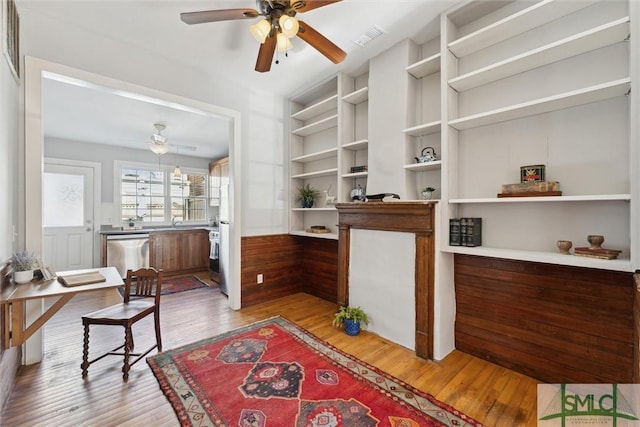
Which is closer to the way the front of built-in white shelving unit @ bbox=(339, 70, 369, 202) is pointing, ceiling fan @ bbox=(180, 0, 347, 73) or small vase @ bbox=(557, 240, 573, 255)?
the ceiling fan

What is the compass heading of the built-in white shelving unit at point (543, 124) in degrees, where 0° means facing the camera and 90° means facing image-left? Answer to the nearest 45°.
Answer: approximately 45°

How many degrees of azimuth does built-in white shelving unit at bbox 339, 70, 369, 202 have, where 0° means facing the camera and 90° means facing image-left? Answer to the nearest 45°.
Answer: approximately 45°

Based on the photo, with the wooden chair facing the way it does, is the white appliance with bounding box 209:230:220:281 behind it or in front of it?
behind

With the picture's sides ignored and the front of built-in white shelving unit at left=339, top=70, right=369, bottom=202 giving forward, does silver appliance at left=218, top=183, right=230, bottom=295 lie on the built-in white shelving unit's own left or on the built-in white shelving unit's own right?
on the built-in white shelving unit's own right

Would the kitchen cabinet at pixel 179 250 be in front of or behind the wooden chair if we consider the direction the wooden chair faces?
behind

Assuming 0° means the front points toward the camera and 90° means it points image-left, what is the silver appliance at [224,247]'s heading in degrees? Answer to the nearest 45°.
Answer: approximately 90°

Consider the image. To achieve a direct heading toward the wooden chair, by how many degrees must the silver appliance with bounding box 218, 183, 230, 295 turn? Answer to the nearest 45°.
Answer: approximately 45° to its left

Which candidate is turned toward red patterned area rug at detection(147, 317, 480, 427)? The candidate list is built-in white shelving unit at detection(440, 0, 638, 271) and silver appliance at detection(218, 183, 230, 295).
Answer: the built-in white shelving unit
